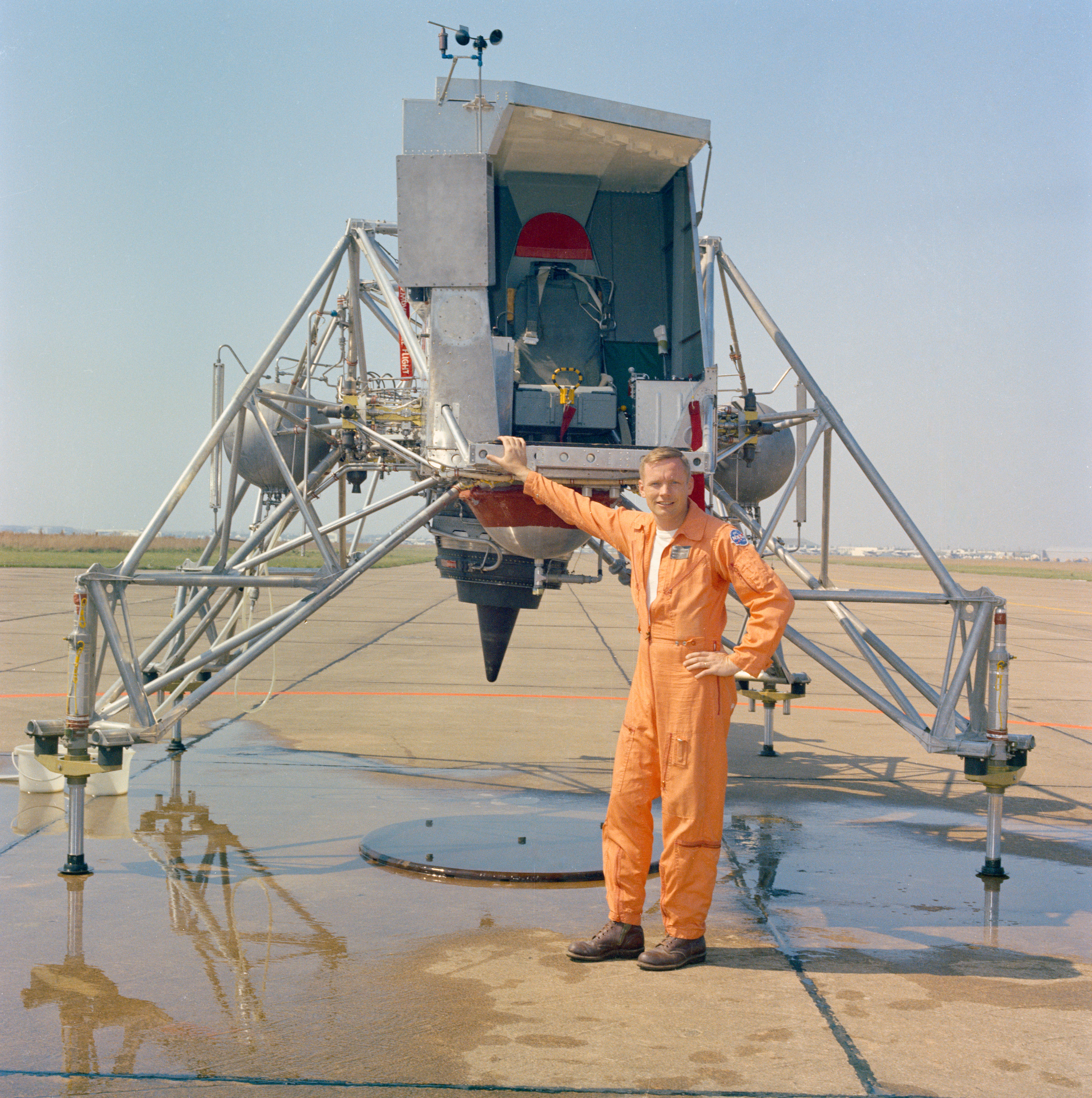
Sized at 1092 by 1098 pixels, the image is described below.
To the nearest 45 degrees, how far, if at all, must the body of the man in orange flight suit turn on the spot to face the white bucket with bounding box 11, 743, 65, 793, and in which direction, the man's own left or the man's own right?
approximately 90° to the man's own right

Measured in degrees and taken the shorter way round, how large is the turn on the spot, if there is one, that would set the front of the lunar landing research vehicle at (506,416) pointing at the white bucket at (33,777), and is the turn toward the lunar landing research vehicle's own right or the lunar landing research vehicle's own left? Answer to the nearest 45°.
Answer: approximately 90° to the lunar landing research vehicle's own right

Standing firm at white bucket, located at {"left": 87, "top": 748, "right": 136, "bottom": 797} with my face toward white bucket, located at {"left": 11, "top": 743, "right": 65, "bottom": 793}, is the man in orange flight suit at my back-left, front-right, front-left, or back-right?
back-left

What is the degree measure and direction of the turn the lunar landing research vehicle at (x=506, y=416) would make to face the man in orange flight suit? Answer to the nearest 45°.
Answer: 0° — it already faces them

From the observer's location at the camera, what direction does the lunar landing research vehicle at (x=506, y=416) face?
facing the viewer

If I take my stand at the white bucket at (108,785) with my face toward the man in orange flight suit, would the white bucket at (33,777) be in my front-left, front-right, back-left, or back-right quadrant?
back-right

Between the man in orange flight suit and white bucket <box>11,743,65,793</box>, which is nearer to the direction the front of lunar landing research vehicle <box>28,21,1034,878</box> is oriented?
the man in orange flight suit

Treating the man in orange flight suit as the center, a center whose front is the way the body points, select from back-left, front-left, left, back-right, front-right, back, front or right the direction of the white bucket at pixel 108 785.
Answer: right

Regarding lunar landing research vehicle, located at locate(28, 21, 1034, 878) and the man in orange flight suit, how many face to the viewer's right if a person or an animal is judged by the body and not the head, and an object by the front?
0
